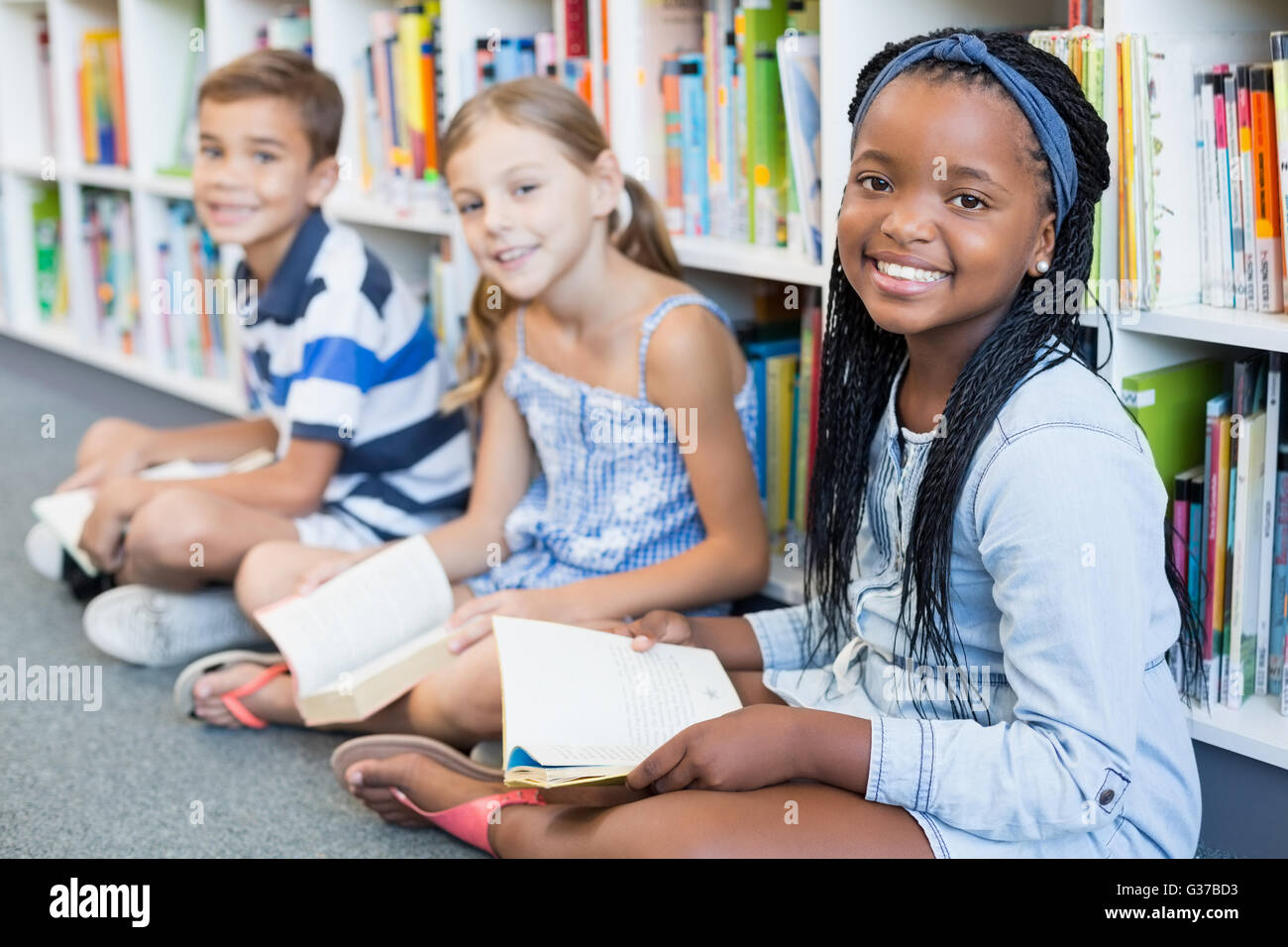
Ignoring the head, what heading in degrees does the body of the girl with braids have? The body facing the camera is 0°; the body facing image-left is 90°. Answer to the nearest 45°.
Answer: approximately 45°
